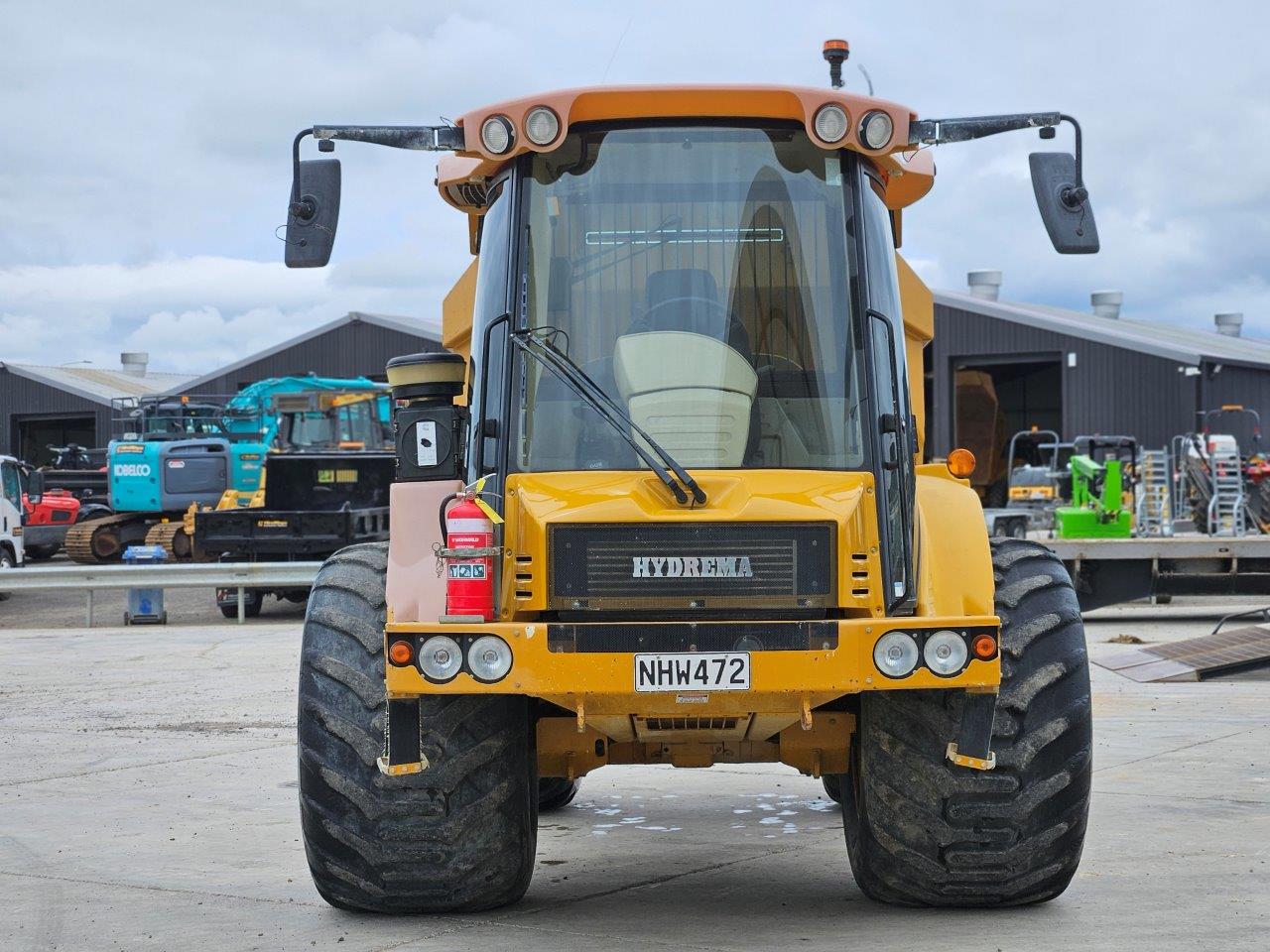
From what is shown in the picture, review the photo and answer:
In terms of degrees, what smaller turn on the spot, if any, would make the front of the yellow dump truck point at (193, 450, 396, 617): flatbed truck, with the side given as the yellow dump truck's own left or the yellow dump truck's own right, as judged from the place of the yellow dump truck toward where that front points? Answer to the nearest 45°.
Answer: approximately 180°

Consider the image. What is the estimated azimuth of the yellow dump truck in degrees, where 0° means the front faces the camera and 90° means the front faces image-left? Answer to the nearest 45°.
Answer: approximately 0°

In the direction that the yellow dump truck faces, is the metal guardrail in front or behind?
behind

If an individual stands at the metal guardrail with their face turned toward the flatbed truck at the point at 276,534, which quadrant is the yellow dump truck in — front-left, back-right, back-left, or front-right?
back-right

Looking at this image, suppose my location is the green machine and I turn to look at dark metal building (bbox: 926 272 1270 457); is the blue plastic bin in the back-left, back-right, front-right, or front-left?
back-left

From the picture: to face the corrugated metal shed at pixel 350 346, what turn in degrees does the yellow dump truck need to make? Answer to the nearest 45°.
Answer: approximately 180°

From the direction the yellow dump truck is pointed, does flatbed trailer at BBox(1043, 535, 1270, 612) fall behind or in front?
behind

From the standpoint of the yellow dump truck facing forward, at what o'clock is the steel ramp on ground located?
The steel ramp on ground is roughly at 7 o'clock from the yellow dump truck.
